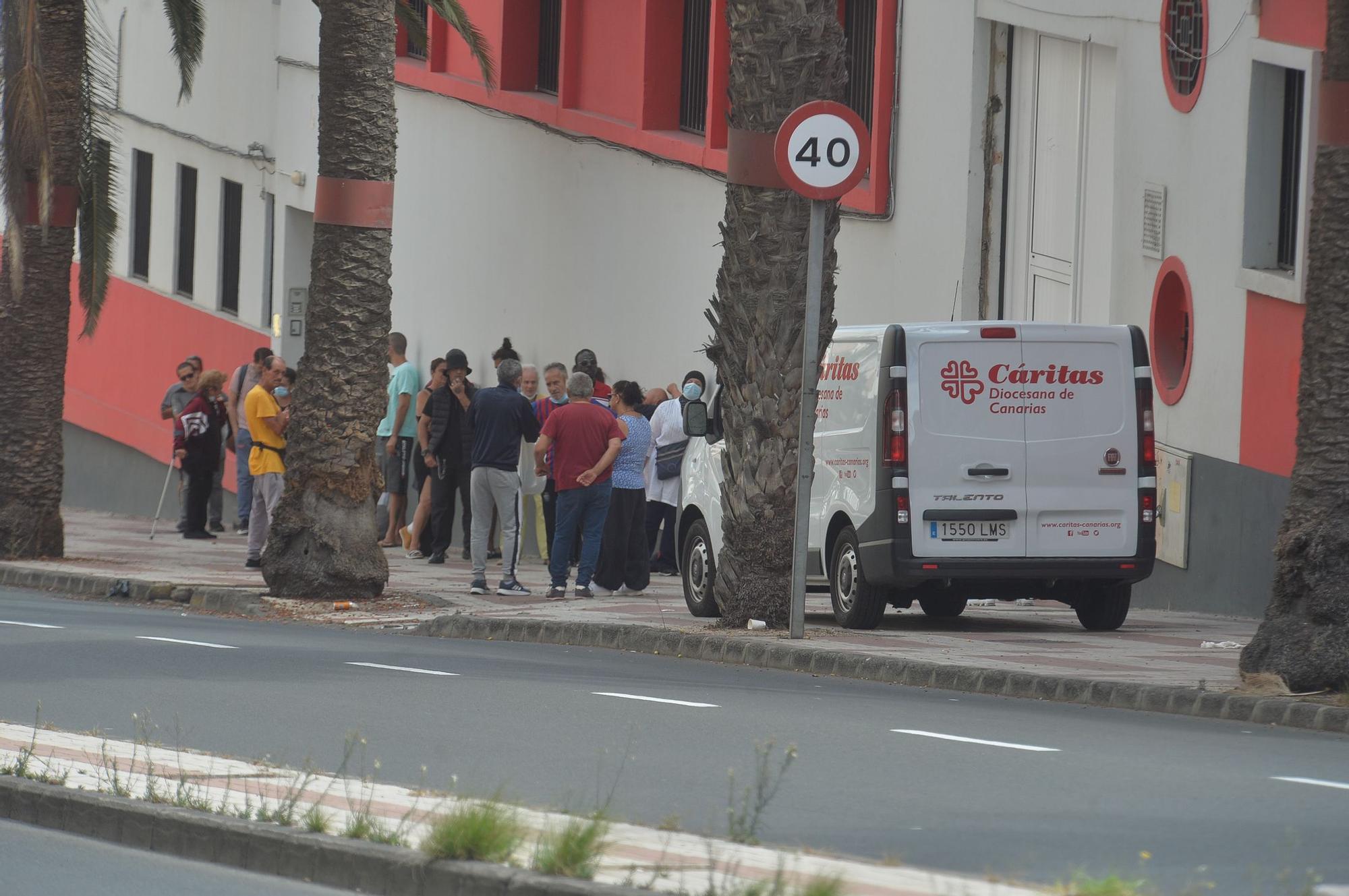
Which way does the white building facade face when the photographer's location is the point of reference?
facing the viewer and to the left of the viewer

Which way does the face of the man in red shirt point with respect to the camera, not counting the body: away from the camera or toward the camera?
away from the camera

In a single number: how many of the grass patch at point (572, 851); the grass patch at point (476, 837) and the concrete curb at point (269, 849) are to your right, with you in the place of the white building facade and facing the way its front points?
0

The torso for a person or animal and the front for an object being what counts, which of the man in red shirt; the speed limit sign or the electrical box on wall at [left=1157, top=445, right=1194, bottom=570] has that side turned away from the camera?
the man in red shirt

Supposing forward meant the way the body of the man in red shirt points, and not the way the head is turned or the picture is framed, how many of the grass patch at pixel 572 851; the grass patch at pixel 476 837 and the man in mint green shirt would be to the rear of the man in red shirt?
2

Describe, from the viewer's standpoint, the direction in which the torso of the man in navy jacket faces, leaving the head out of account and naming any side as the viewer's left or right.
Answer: facing away from the viewer and to the right of the viewer

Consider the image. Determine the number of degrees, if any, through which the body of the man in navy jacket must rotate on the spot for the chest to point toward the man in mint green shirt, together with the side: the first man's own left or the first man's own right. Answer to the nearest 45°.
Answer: approximately 45° to the first man's own left

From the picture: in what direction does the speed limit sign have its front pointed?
toward the camera

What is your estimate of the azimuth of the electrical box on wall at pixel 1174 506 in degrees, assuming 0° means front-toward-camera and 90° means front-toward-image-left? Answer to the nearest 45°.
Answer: approximately 45°

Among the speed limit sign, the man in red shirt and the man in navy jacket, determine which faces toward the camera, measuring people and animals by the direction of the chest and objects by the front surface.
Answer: the speed limit sign

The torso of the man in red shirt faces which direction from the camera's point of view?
away from the camera

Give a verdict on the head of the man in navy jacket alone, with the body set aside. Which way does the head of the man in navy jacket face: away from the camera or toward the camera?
away from the camera

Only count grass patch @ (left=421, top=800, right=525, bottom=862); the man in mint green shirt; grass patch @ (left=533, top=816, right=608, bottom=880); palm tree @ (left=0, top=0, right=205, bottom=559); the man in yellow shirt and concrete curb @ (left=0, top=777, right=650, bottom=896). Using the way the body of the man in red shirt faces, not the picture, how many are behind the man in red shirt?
3

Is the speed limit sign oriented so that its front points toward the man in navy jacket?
no

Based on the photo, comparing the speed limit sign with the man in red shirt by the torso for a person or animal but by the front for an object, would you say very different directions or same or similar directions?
very different directions

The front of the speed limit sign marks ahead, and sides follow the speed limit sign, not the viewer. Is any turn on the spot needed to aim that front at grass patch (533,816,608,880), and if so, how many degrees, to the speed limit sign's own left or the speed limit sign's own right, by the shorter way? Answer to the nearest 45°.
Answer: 0° — it already faces it

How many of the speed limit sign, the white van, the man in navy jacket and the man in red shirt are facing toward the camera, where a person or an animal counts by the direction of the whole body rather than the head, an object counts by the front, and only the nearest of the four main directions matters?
1
